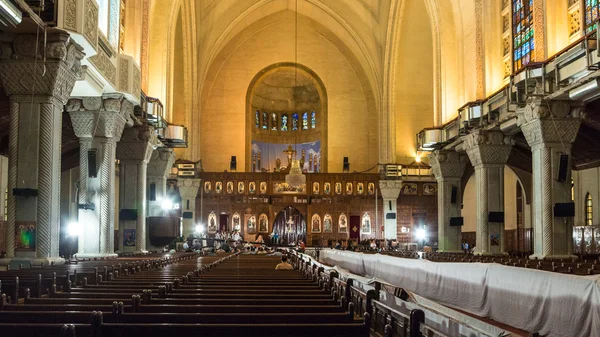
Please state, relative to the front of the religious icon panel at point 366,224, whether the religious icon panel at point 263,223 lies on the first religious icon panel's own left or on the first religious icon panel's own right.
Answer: on the first religious icon panel's own right

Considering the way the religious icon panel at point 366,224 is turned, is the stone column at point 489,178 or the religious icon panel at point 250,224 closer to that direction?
the stone column

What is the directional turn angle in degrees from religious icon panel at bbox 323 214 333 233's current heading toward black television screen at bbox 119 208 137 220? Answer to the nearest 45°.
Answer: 0° — it already faces it

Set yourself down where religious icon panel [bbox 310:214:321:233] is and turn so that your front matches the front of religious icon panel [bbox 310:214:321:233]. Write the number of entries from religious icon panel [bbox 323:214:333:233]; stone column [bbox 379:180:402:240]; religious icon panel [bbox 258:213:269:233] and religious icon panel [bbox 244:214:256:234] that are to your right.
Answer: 2

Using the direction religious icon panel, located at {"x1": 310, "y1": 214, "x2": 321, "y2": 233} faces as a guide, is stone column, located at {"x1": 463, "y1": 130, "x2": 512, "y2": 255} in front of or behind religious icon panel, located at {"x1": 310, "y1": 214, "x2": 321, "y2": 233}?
in front
